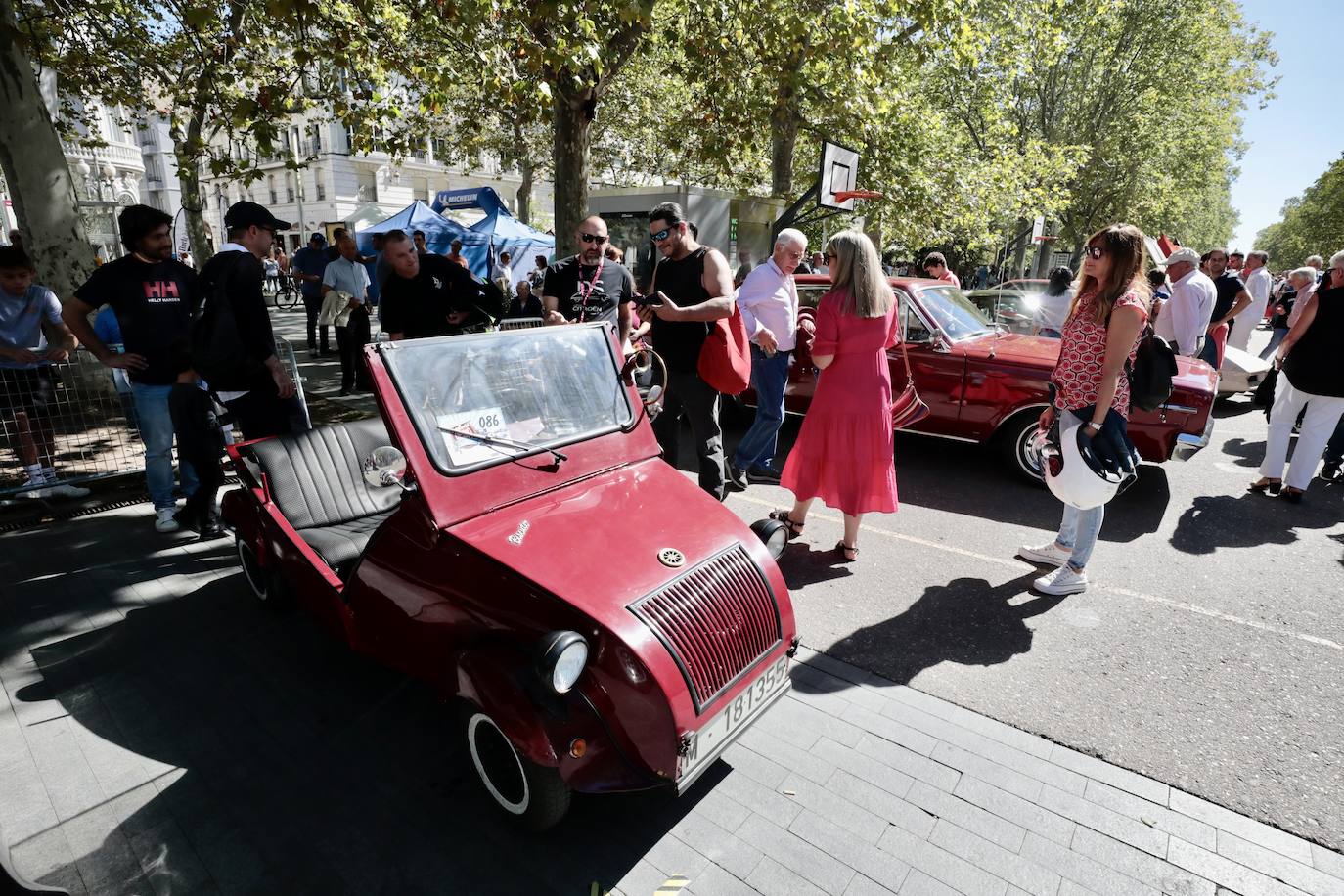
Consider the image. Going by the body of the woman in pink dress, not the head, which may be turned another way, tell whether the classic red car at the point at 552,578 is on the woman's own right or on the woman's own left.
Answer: on the woman's own left

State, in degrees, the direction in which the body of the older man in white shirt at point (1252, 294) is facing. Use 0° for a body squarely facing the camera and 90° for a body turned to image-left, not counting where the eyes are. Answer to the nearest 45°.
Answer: approximately 90°

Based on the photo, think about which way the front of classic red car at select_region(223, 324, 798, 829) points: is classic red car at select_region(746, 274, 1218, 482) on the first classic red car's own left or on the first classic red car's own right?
on the first classic red car's own left

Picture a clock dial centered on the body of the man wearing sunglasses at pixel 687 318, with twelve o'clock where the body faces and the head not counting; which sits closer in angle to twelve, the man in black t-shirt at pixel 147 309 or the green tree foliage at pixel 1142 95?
the man in black t-shirt

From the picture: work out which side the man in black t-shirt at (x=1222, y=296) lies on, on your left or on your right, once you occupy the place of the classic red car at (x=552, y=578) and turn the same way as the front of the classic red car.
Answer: on your left

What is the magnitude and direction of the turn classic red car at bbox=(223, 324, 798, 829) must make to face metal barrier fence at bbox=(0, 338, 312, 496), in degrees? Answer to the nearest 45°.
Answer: approximately 180°

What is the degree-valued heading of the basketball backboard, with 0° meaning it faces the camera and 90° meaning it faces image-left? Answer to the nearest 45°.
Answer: approximately 315°

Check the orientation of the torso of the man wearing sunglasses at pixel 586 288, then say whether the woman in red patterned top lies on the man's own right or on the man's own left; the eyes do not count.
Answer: on the man's own left
